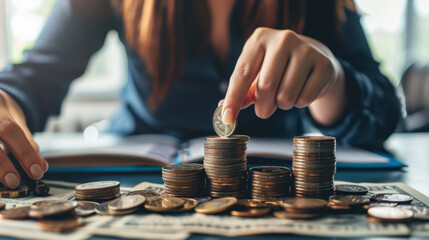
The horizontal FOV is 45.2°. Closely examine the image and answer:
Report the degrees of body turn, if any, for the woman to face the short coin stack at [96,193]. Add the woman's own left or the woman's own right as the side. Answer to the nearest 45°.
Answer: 0° — they already face it

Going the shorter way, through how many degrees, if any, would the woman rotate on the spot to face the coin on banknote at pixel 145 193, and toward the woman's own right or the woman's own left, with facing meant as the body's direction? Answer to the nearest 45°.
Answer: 0° — they already face it

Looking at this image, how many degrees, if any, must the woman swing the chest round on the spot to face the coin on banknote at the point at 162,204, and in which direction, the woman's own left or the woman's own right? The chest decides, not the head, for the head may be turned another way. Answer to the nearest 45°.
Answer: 0° — they already face it

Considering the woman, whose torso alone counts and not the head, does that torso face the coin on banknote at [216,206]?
yes

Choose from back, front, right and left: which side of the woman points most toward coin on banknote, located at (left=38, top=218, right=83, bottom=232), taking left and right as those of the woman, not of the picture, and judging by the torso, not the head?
front

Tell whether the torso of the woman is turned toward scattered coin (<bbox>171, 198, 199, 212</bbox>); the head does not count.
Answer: yes

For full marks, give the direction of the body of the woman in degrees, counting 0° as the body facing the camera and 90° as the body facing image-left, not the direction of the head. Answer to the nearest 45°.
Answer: approximately 0°

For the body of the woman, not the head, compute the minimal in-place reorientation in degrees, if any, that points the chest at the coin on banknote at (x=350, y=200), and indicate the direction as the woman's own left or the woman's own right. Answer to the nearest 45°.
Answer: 0° — they already face it

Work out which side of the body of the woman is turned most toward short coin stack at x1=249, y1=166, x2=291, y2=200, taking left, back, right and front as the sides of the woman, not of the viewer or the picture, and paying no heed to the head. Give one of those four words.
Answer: front
